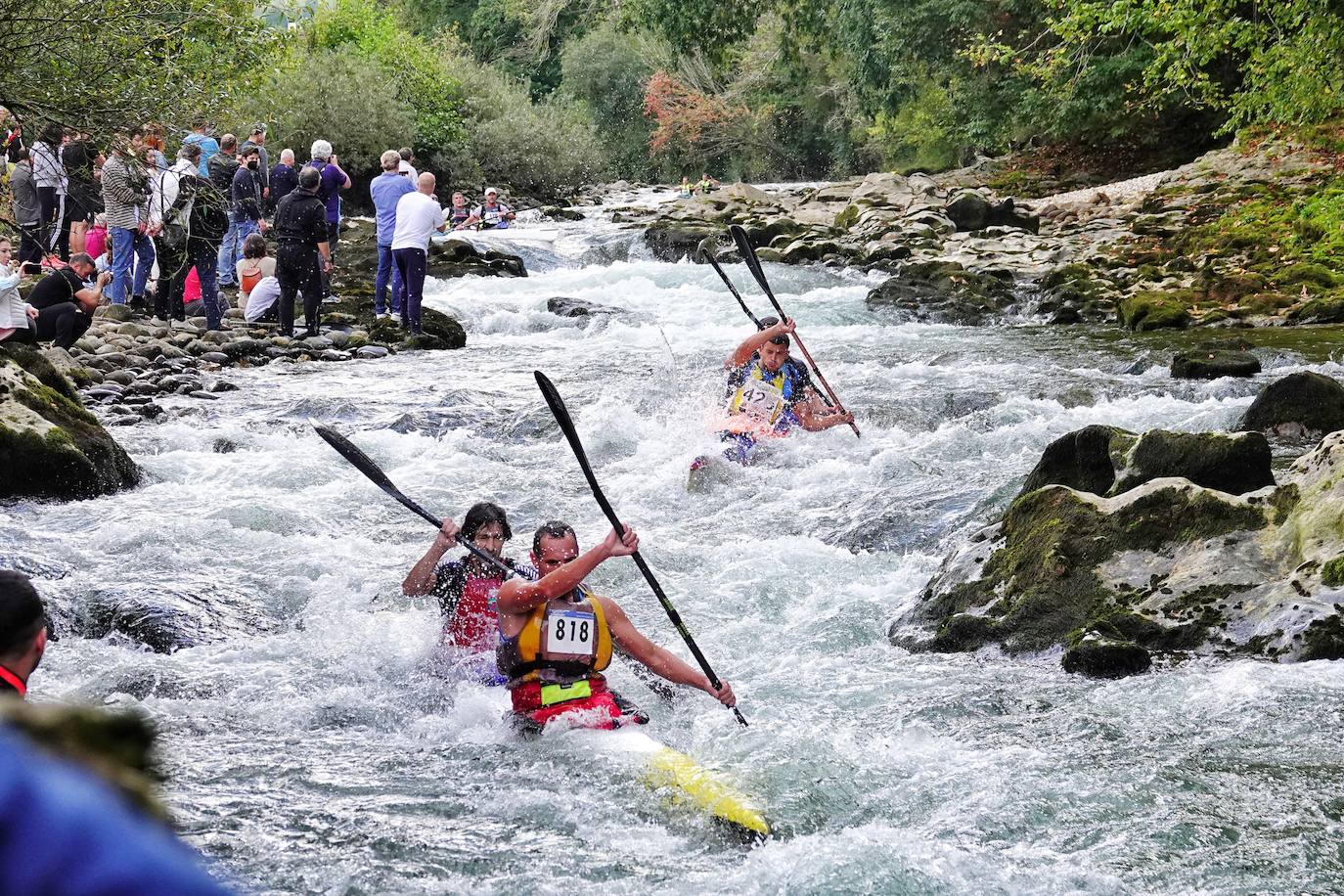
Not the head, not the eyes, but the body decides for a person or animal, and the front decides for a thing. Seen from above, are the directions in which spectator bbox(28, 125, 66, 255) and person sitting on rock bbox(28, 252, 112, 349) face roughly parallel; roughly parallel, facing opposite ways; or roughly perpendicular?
roughly parallel

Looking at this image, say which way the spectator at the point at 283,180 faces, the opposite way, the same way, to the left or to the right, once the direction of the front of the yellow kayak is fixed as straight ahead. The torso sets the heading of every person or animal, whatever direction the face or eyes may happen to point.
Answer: to the left

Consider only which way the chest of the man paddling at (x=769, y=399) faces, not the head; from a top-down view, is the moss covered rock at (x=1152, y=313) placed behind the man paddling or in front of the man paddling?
behind

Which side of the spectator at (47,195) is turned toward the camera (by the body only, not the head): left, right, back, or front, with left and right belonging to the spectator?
right

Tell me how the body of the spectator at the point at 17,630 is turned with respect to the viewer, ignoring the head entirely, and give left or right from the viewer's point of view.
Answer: facing away from the viewer and to the right of the viewer

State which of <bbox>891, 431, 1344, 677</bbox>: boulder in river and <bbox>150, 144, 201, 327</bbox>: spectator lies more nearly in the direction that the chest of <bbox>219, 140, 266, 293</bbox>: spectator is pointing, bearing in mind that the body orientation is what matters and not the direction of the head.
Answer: the boulder in river

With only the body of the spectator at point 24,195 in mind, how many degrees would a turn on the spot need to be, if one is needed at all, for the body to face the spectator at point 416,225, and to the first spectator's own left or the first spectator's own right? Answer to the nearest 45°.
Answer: approximately 45° to the first spectator's own right

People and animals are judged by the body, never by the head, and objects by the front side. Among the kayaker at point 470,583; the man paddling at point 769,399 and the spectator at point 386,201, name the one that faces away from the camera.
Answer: the spectator

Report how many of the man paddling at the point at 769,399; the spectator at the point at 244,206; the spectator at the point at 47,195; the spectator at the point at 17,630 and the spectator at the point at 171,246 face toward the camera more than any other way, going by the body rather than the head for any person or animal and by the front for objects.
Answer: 2

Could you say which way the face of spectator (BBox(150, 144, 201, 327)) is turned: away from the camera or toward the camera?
away from the camera

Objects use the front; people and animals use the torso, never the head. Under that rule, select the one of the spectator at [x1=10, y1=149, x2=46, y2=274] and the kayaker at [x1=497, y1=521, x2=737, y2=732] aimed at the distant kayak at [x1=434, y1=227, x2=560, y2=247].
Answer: the spectator

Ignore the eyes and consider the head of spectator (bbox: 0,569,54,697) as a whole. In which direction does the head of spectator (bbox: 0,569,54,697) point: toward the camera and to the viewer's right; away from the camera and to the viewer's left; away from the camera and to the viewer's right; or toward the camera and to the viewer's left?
away from the camera and to the viewer's right

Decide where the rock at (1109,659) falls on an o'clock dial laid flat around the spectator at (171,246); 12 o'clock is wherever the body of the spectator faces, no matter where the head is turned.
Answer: The rock is roughly at 4 o'clock from the spectator.
